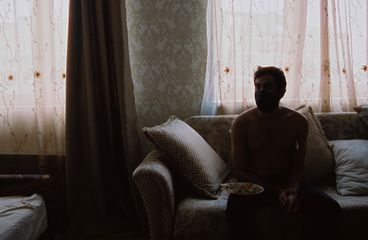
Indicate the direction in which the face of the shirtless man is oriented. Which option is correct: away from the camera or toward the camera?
toward the camera

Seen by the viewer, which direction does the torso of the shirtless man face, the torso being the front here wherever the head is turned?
toward the camera

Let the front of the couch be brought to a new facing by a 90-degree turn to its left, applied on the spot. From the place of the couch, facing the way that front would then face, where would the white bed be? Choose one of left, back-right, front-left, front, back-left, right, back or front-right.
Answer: back

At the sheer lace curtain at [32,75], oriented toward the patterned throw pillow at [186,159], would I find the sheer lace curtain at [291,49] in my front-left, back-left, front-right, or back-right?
front-left

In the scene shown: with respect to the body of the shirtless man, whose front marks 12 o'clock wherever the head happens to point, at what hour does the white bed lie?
The white bed is roughly at 2 o'clock from the shirtless man.
